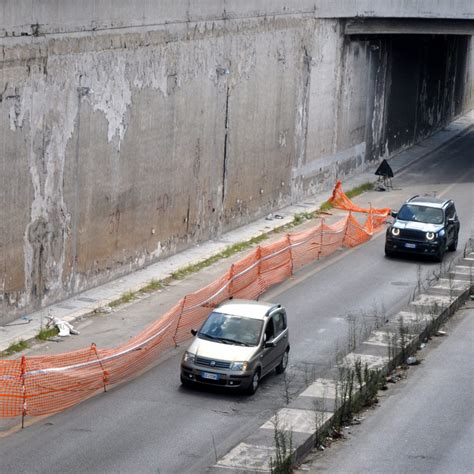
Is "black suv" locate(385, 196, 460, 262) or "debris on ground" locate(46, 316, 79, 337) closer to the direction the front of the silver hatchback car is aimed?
the debris on ground

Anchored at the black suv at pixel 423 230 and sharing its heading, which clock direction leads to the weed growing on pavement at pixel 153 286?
The weed growing on pavement is roughly at 12 o'clock from the black suv.

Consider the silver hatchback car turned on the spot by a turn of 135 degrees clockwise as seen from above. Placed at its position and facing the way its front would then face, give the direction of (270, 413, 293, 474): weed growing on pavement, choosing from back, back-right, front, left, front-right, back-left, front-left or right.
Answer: back

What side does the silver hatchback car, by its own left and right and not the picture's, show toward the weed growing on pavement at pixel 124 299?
right

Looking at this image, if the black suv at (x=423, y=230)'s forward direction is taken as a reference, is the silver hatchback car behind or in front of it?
in front

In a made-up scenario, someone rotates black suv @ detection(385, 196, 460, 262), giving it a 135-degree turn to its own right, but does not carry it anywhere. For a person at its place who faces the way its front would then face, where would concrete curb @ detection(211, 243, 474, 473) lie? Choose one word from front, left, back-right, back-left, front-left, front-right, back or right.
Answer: back

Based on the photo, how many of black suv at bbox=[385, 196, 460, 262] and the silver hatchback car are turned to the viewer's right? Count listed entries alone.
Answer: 0

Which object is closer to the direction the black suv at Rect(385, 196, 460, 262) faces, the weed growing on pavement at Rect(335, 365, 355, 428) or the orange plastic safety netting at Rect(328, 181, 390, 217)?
the weed growing on pavement

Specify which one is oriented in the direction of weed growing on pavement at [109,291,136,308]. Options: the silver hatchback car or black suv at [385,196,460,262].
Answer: the black suv

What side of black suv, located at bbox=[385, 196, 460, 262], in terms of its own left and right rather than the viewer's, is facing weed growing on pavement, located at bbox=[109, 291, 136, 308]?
front

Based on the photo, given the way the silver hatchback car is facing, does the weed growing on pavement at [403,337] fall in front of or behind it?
behind

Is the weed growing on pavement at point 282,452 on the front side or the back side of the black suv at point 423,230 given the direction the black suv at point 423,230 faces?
on the front side

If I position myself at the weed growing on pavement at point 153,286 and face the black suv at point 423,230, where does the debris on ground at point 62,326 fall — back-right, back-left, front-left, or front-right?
back-right

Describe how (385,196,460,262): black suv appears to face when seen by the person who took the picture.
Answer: facing the viewer and to the left of the viewer

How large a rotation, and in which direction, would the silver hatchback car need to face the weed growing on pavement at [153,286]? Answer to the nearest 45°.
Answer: approximately 135° to its right
